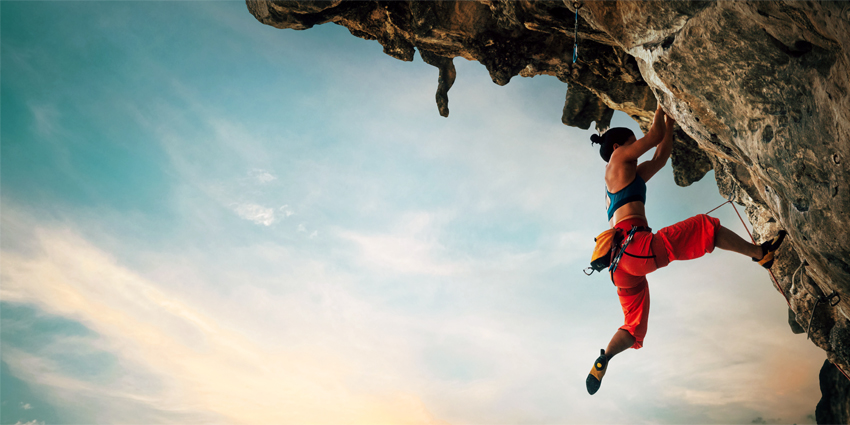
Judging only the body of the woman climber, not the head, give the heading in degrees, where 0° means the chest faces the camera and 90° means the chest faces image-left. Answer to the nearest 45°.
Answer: approximately 270°

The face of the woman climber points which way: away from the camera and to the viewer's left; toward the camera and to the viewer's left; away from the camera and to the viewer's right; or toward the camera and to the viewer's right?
away from the camera and to the viewer's right
